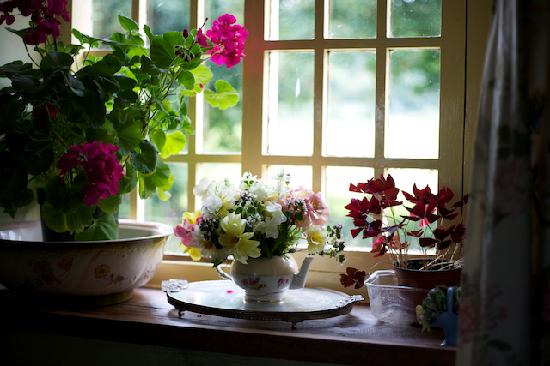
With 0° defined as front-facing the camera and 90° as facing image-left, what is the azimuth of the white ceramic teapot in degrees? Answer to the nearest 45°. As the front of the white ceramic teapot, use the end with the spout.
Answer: approximately 270°
